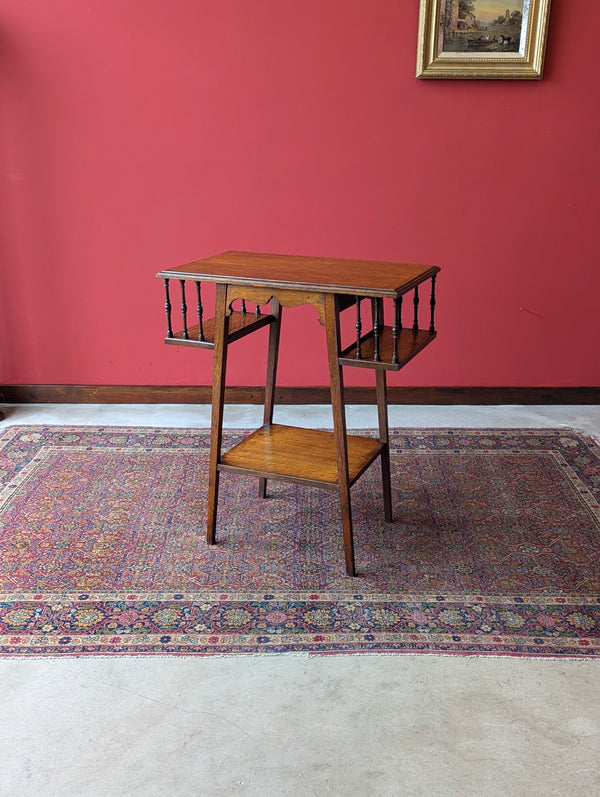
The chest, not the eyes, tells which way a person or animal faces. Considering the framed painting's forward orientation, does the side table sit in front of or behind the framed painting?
in front

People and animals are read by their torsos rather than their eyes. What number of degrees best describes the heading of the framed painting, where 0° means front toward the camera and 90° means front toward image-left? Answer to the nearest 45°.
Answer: approximately 0°
